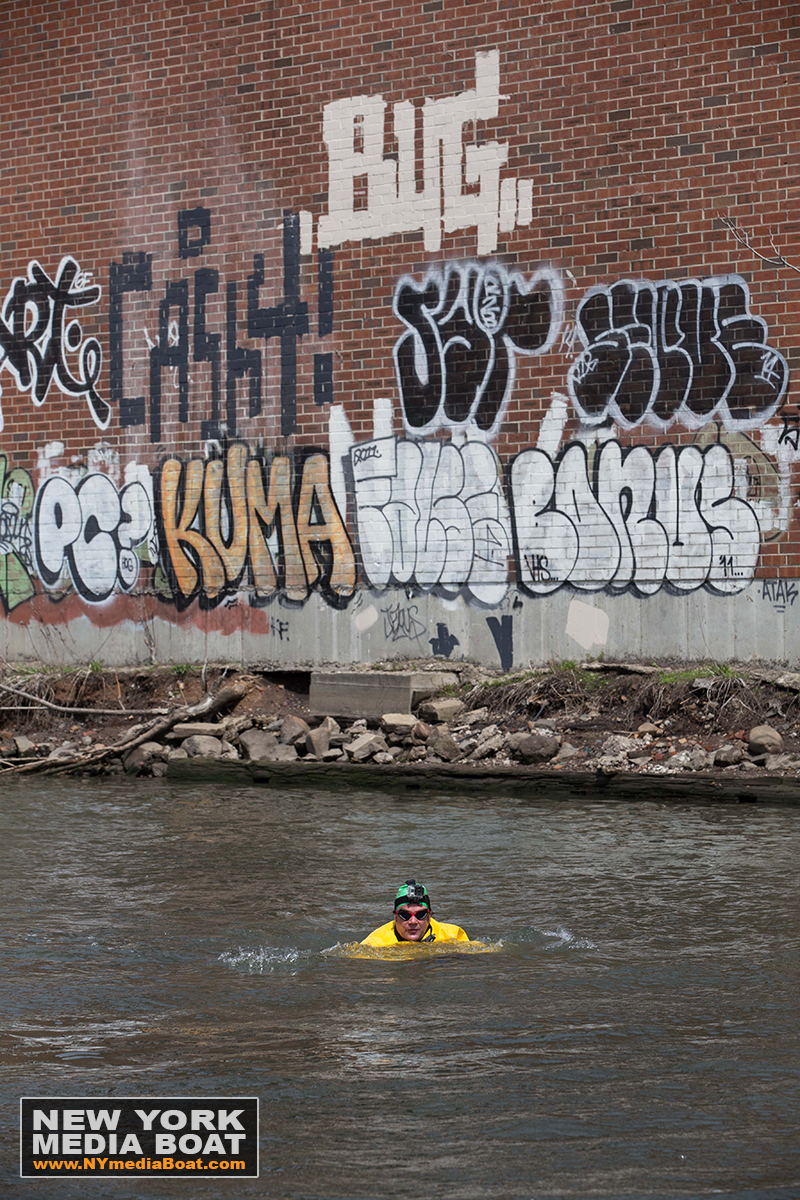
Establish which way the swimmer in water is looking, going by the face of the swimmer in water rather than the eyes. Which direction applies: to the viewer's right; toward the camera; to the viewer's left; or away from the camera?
toward the camera

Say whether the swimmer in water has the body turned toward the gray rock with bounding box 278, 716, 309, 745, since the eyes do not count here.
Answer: no

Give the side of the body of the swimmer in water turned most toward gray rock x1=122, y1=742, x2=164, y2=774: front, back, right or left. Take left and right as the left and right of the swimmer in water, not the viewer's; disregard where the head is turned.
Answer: back

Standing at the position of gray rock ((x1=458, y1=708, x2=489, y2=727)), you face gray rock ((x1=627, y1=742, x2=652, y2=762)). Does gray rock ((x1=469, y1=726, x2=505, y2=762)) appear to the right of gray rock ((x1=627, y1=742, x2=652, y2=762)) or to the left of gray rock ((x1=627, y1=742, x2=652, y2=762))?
right

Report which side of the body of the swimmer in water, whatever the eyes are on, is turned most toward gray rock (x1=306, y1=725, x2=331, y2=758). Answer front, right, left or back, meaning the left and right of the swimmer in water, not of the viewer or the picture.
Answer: back

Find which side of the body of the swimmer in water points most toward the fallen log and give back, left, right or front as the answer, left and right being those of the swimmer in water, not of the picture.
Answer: back

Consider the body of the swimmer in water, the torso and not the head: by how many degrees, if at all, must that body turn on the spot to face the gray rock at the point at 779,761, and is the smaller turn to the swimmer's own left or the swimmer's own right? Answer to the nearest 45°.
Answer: approximately 135° to the swimmer's own left

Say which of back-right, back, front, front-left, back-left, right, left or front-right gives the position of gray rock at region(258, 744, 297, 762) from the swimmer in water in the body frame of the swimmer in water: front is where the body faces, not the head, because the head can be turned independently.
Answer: back

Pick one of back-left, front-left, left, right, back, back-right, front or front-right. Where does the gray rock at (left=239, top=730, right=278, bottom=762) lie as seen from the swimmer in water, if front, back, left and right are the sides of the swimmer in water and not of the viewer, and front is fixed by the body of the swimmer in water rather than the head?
back

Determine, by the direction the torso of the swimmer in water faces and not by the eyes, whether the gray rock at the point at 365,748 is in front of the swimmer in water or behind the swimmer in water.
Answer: behind

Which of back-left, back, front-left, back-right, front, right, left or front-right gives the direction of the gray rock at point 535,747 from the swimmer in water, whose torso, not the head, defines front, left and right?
back

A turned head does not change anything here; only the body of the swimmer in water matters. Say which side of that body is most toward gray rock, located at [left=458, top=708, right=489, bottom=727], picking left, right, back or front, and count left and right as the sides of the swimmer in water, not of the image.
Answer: back

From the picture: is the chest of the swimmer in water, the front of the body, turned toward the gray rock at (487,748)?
no

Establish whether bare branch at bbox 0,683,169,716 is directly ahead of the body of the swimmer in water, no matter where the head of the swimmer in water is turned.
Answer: no

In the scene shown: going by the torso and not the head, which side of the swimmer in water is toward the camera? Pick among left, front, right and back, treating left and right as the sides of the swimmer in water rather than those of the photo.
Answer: front

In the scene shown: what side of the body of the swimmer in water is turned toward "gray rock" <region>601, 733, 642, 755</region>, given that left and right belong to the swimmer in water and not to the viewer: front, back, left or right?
back
